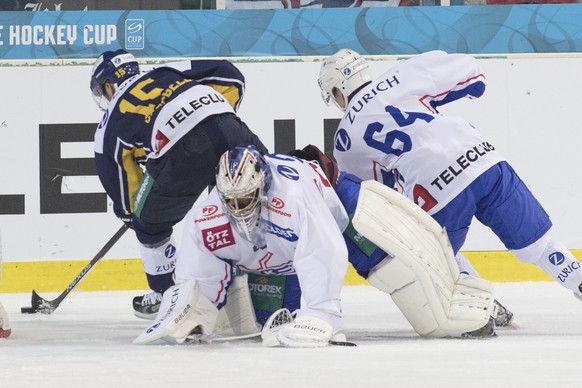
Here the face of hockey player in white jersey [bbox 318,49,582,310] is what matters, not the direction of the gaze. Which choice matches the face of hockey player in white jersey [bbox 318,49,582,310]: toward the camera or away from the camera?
away from the camera

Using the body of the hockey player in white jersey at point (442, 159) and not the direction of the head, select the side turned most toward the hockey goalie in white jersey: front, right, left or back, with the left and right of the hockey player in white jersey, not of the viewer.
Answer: left

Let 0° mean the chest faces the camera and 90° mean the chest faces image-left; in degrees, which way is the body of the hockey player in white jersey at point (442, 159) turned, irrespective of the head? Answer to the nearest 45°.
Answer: approximately 135°
